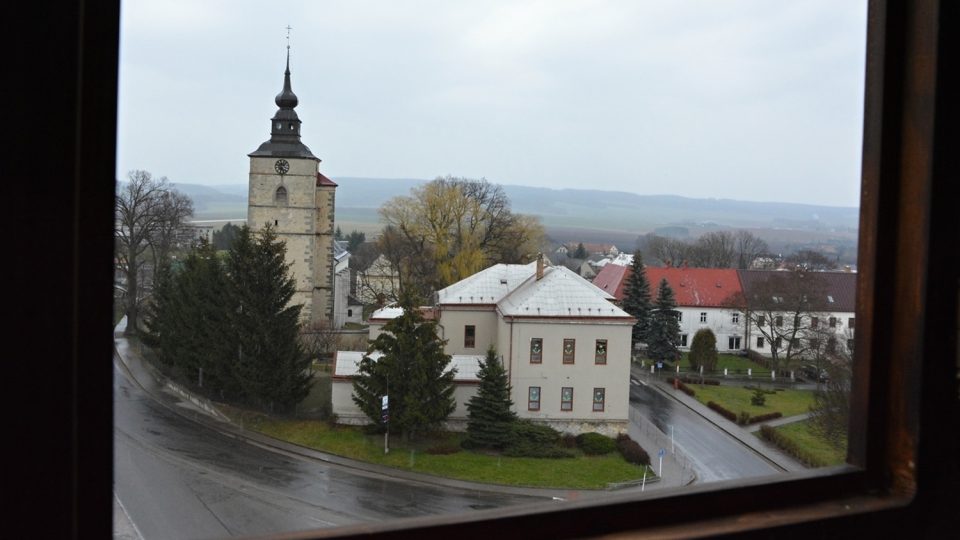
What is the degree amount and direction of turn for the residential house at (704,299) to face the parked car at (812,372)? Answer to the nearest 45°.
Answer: approximately 45° to its left

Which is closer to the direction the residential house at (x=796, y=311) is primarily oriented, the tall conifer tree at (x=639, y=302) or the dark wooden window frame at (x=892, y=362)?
the dark wooden window frame

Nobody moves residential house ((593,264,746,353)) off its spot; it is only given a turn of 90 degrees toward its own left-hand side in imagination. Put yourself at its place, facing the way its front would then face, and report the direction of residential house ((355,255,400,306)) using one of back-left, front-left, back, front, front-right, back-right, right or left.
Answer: back

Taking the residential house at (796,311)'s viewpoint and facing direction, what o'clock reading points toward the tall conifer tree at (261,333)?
The tall conifer tree is roughly at 2 o'clock from the residential house.

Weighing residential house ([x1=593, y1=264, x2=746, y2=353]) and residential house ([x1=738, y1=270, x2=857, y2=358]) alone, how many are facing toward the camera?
2

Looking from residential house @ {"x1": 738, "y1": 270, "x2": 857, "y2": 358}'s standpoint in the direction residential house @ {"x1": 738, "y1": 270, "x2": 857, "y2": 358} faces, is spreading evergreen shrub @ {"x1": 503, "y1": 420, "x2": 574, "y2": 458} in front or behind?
in front

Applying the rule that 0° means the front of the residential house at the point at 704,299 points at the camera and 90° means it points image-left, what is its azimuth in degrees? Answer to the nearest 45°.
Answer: approximately 0°

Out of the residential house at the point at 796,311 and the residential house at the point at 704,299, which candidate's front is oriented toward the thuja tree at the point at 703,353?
the residential house at the point at 704,299

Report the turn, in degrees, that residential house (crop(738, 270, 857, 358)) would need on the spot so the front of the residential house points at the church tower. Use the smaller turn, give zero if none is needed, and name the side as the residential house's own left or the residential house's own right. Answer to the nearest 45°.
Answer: approximately 90° to the residential house's own right

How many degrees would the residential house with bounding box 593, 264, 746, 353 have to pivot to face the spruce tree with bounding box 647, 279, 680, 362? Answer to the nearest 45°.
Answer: approximately 45° to its right

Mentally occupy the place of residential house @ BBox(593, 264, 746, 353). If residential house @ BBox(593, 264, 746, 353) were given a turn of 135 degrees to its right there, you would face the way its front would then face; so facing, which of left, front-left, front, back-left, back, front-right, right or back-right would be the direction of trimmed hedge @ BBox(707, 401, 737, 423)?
back-left

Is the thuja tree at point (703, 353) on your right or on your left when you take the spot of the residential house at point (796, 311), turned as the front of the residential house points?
on your right

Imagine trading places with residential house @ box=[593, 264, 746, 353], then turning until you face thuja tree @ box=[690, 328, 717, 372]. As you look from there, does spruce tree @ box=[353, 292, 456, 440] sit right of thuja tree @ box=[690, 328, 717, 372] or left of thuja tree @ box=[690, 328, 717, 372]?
right
